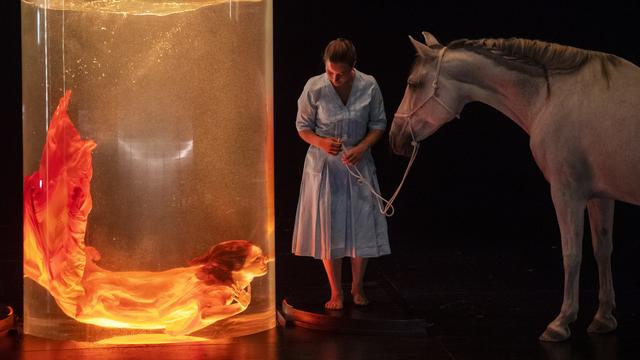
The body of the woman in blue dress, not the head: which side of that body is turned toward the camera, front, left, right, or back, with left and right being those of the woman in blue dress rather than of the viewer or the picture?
front

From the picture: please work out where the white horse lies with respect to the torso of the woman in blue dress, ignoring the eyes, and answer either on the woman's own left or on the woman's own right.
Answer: on the woman's own left

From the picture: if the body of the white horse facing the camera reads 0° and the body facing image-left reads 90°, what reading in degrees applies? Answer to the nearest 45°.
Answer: approximately 90°

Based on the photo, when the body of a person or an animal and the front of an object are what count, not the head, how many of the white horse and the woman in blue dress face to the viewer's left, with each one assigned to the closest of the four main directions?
1

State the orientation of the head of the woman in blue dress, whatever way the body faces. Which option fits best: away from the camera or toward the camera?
toward the camera

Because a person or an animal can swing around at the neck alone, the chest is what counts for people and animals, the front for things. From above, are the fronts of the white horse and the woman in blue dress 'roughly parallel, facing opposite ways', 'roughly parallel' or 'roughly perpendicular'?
roughly perpendicular

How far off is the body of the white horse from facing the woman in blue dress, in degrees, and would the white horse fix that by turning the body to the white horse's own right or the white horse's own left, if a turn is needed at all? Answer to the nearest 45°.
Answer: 0° — it already faces them

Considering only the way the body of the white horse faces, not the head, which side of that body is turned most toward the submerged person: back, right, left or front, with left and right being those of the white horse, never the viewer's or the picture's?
front
